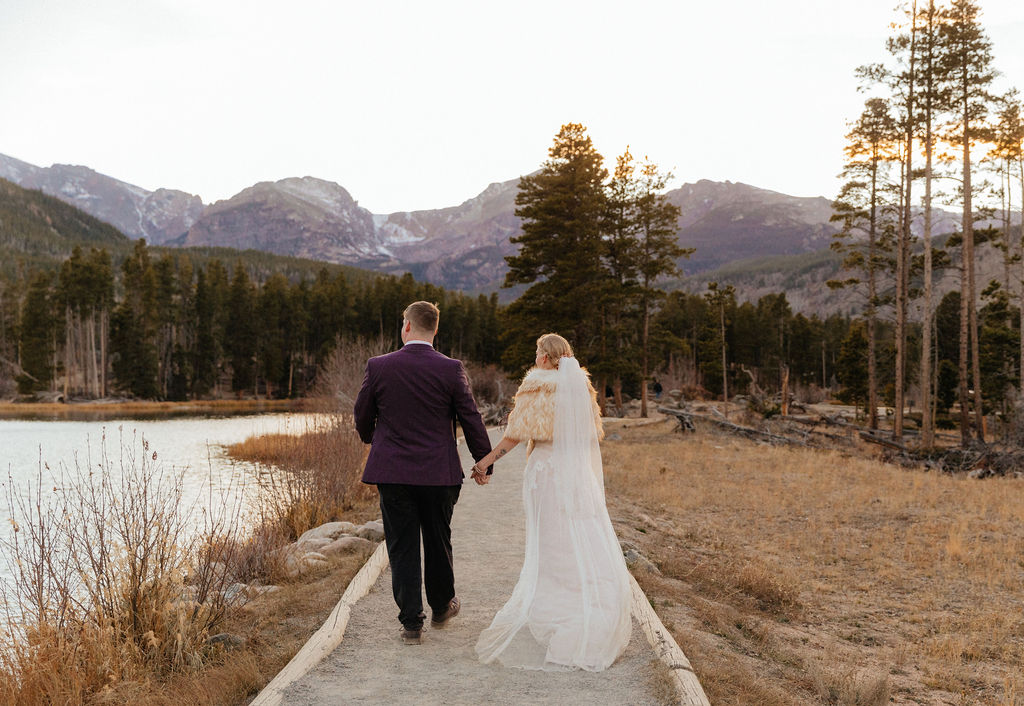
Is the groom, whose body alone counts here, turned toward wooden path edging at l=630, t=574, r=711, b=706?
no

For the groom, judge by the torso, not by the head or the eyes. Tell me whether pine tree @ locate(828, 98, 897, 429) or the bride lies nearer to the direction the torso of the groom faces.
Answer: the pine tree

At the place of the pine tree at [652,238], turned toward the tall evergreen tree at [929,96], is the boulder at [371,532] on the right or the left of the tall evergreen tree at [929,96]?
right

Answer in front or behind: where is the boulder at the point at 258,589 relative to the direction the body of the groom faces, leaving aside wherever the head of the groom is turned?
in front

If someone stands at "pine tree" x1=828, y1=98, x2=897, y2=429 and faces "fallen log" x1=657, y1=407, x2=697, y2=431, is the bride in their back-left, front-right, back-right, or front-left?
front-left

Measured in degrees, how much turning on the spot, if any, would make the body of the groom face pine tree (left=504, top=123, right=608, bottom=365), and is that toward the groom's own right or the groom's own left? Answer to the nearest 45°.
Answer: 0° — they already face it

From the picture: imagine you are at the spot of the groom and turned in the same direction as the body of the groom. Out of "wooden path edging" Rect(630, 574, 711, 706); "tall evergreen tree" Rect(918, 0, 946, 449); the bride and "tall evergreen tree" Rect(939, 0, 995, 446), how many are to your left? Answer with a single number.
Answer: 0

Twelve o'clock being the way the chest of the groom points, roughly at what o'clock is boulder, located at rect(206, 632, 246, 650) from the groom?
The boulder is roughly at 10 o'clock from the groom.

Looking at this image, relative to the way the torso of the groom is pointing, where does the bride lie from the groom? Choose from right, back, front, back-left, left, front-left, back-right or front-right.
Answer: right

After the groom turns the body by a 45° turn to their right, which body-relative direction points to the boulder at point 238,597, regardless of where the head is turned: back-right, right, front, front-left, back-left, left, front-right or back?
left

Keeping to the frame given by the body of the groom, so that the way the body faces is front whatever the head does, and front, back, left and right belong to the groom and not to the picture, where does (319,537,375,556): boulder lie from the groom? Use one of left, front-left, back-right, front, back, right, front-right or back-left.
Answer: front

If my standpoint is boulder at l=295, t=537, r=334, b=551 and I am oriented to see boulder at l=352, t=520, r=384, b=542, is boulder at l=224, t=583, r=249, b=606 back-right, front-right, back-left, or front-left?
back-right

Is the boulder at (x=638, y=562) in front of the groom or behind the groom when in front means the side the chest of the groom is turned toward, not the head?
in front

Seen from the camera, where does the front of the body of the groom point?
away from the camera
